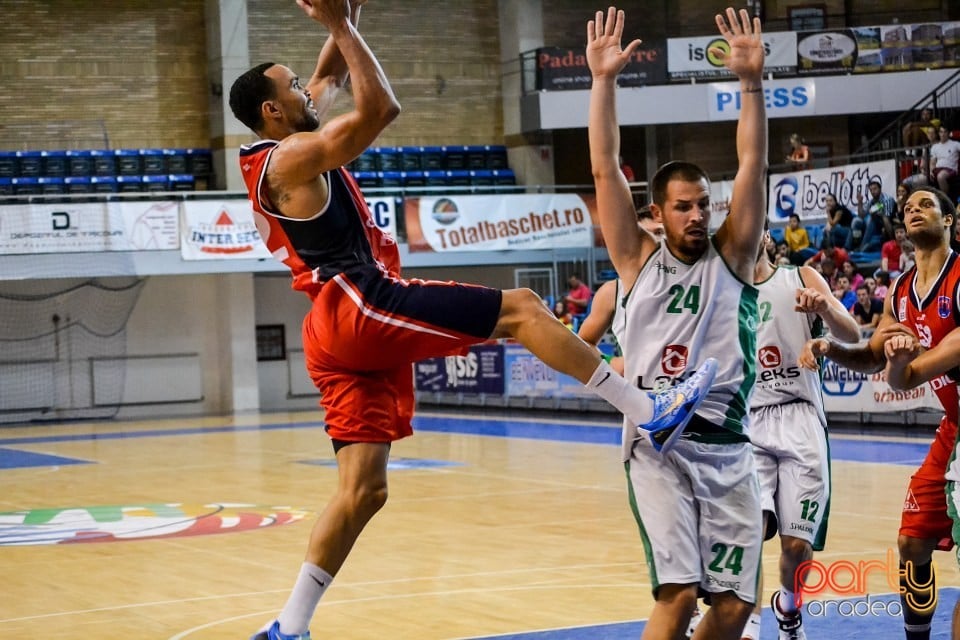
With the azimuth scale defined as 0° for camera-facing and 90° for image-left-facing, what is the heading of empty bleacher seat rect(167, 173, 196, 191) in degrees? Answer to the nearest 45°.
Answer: approximately 0°

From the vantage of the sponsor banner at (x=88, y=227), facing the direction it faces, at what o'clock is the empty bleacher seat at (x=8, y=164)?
The empty bleacher seat is roughly at 5 o'clock from the sponsor banner.

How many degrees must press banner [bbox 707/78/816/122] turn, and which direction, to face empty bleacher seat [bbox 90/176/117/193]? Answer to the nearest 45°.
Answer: approximately 90° to its right

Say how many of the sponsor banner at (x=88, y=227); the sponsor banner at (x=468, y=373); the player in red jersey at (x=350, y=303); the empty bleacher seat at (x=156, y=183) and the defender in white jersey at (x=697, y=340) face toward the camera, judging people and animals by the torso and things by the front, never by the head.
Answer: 4

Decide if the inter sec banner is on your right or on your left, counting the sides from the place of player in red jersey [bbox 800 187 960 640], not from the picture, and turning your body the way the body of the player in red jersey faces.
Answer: on your right

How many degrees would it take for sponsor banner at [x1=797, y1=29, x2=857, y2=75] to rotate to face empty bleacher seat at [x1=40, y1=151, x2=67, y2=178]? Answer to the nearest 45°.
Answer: approximately 90° to its right

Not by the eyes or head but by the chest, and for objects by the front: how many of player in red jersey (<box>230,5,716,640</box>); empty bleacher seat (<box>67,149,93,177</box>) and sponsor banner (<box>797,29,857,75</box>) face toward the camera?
2

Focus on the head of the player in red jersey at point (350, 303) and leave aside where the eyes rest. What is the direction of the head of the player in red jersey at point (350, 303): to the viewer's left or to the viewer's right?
to the viewer's right

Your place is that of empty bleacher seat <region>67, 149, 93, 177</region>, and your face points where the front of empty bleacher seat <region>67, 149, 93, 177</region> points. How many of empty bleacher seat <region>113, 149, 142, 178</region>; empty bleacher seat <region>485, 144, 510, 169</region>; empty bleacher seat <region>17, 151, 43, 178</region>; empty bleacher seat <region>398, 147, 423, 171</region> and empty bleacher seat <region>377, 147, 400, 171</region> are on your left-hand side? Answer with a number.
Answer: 4

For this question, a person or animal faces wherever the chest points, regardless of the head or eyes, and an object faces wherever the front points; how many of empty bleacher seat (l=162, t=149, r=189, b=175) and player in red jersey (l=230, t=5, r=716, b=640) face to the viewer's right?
1

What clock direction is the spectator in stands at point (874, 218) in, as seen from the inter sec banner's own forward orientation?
The spectator in stands is roughly at 10 o'clock from the inter sec banner.
